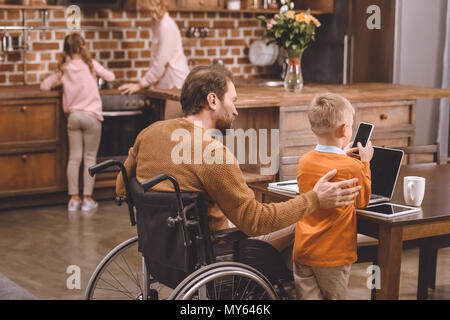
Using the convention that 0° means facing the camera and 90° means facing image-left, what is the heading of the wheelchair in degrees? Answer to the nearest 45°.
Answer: approximately 225°

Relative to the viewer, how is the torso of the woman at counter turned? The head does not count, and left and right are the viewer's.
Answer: facing to the left of the viewer

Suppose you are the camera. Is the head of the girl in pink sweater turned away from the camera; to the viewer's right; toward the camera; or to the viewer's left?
away from the camera

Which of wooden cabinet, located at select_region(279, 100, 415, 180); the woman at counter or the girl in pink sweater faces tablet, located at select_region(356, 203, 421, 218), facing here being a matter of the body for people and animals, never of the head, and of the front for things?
the wooden cabinet

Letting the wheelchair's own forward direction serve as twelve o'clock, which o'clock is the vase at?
The vase is roughly at 11 o'clock from the wheelchair.

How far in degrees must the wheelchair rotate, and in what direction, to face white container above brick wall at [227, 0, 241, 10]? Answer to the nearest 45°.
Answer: approximately 45° to its left

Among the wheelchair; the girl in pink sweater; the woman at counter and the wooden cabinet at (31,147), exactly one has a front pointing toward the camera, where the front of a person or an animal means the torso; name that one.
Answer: the wooden cabinet

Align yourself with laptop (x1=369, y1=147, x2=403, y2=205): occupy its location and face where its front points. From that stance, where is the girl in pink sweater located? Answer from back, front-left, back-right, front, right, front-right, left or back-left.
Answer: right

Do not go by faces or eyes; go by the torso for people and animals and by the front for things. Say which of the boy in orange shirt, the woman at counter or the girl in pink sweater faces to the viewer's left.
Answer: the woman at counter

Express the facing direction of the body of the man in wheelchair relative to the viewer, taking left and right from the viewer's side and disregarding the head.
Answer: facing away from the viewer and to the right of the viewer

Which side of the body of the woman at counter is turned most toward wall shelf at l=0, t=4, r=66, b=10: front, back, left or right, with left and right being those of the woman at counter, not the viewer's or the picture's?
front

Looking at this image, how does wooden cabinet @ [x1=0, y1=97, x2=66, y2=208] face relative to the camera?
toward the camera

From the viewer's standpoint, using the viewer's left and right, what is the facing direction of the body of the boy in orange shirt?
facing away from the viewer and to the right of the viewer

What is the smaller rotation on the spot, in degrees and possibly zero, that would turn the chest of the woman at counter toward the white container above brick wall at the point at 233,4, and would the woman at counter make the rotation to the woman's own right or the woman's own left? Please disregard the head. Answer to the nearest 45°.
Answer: approximately 135° to the woman's own right

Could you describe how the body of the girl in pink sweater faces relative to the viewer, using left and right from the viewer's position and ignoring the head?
facing away from the viewer

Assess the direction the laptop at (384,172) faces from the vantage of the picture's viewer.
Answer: facing the viewer and to the left of the viewer
